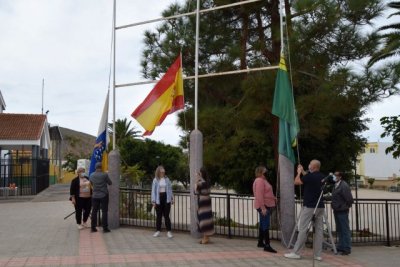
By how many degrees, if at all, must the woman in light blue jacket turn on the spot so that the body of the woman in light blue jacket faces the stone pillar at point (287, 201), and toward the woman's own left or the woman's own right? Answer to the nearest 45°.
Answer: approximately 45° to the woman's own left

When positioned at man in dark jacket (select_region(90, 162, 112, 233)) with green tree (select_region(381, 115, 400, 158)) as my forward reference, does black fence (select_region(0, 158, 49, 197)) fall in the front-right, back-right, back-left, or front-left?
back-left

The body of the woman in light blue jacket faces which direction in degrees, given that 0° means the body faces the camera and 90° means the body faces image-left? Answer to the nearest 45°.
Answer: approximately 0°

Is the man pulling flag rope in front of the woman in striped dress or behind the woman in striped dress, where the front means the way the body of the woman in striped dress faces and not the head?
behind
